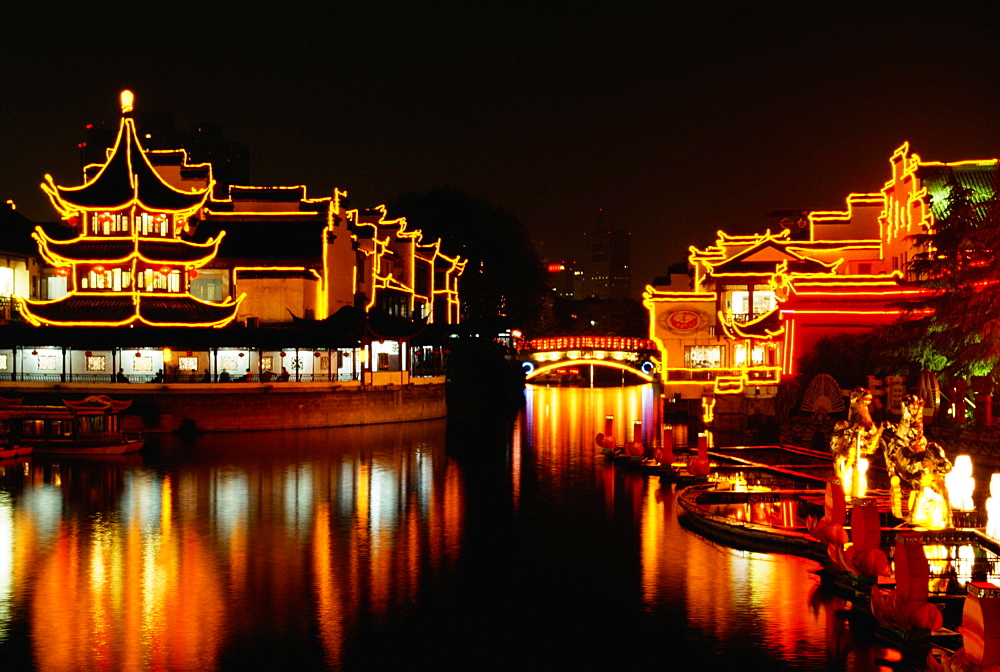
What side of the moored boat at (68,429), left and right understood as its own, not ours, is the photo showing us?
right

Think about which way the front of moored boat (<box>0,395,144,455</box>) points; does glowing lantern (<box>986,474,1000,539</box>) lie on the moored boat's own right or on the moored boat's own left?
on the moored boat's own right

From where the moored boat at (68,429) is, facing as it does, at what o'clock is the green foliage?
The green foliage is roughly at 1 o'clock from the moored boat.
